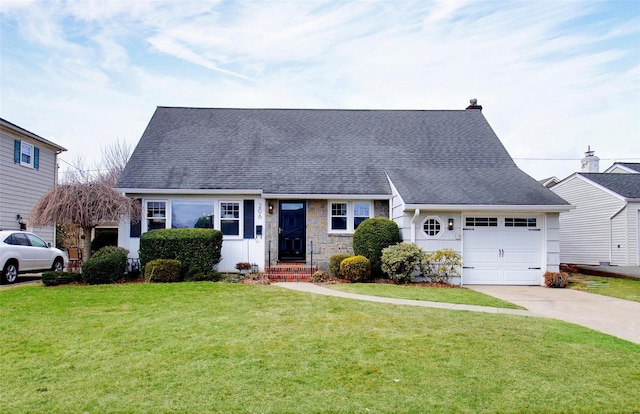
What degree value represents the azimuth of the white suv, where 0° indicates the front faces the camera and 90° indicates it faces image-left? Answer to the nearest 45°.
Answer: approximately 225°

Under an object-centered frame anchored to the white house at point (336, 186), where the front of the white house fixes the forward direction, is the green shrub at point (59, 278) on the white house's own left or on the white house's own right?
on the white house's own right

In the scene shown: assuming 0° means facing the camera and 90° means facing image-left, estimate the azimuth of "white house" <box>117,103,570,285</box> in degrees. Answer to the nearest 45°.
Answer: approximately 0°

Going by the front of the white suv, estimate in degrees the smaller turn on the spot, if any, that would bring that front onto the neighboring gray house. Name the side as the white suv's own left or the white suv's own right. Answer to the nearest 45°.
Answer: approximately 45° to the white suv's own left

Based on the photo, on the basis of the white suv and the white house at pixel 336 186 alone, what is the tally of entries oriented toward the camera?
1

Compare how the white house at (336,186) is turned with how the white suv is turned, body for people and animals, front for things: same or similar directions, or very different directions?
very different directions

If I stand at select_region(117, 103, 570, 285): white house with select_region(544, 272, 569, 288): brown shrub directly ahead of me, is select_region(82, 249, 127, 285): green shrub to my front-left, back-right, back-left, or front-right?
back-right

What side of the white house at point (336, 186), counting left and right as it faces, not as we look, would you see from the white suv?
right
